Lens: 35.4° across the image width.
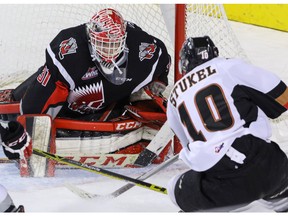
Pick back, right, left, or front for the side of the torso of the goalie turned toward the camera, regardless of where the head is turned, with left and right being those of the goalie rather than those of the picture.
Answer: front

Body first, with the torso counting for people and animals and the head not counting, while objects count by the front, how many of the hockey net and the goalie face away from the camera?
0

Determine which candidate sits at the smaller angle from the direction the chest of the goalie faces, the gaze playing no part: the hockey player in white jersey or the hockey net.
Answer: the hockey player in white jersey

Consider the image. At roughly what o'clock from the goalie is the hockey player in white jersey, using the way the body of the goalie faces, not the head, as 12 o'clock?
The hockey player in white jersey is roughly at 11 o'clock from the goalie.

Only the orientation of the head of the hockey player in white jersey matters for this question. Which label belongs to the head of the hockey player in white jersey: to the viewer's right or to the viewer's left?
to the viewer's left

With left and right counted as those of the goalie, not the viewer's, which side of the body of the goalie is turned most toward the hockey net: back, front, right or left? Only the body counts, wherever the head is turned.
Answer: back
